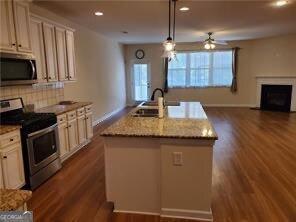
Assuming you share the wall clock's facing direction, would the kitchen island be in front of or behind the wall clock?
in front

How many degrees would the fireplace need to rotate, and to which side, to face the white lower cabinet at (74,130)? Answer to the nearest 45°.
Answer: approximately 45° to its right

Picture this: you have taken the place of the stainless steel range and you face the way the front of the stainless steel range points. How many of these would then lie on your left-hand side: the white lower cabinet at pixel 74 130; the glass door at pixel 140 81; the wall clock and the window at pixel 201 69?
4

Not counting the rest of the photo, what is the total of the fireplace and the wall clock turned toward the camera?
2

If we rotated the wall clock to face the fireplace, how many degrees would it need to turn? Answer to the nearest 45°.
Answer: approximately 90° to its left

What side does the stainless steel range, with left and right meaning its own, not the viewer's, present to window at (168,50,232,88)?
left

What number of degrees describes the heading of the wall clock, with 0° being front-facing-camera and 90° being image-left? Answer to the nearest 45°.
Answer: approximately 0°

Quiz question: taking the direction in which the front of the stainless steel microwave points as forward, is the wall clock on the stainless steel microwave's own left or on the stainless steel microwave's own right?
on the stainless steel microwave's own left

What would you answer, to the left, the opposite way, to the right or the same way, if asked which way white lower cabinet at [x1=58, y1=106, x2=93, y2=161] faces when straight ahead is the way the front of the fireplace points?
to the left

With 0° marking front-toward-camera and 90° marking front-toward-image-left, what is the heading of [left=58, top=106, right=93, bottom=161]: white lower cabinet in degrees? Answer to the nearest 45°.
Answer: approximately 315°

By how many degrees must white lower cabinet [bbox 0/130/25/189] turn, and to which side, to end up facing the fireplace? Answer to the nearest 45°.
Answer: approximately 45° to its left

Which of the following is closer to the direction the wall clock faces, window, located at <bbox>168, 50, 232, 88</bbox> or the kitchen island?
the kitchen island
